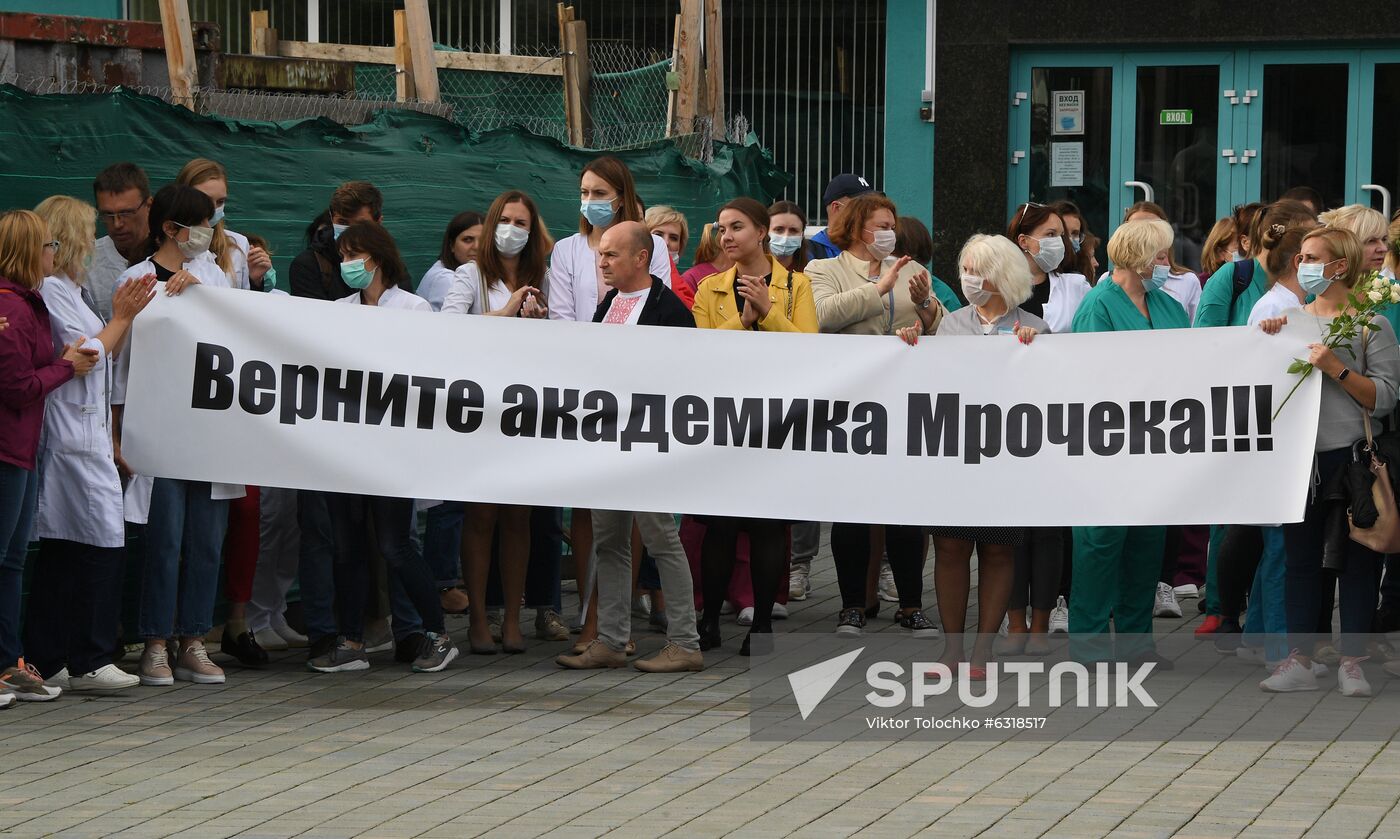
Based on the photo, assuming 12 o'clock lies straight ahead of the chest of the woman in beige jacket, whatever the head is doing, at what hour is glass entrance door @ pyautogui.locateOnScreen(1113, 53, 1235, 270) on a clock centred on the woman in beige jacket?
The glass entrance door is roughly at 8 o'clock from the woman in beige jacket.

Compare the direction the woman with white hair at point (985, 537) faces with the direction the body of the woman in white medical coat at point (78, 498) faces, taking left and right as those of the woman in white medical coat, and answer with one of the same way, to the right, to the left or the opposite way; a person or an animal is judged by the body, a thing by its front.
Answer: to the right

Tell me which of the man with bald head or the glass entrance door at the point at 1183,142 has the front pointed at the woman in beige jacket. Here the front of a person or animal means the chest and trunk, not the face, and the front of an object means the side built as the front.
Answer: the glass entrance door

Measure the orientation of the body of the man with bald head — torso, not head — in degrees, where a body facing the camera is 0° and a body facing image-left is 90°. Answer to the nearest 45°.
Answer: approximately 45°

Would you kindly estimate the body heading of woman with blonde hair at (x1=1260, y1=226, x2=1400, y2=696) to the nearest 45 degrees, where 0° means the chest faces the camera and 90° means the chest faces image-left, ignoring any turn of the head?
approximately 45°

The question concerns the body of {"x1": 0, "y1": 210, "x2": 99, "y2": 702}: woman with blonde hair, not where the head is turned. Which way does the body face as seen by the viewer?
to the viewer's right

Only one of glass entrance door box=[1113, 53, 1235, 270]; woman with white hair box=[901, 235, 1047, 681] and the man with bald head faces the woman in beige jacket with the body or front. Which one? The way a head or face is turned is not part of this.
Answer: the glass entrance door

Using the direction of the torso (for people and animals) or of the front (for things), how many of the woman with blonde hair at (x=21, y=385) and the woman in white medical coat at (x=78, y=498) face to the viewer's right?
2
